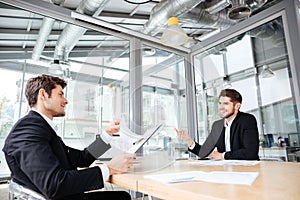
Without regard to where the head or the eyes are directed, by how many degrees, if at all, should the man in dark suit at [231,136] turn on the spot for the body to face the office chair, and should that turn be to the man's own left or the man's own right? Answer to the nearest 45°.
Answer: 0° — they already face it

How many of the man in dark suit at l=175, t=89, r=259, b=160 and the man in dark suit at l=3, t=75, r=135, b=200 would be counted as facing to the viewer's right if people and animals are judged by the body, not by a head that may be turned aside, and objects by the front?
1

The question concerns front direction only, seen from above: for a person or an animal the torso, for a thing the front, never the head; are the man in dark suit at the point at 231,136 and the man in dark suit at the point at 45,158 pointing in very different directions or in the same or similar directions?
very different directions

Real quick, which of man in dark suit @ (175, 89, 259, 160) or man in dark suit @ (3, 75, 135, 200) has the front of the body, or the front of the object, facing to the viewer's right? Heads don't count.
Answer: man in dark suit @ (3, 75, 135, 200)

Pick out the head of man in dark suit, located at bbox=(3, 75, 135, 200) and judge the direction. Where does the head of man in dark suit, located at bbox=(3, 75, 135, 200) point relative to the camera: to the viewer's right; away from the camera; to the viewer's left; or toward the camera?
to the viewer's right

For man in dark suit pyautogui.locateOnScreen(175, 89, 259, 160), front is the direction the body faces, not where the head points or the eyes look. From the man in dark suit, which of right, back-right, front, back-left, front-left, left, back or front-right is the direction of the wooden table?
front-left

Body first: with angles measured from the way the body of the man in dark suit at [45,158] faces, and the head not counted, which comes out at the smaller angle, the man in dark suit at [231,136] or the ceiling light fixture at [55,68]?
the man in dark suit

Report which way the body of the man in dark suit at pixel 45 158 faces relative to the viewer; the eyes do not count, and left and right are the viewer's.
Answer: facing to the right of the viewer
